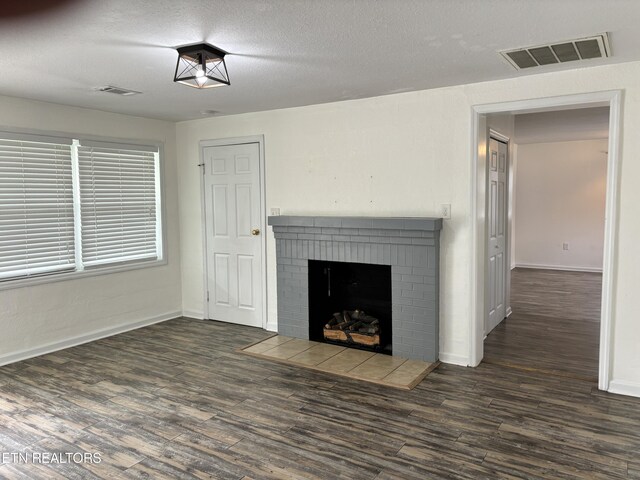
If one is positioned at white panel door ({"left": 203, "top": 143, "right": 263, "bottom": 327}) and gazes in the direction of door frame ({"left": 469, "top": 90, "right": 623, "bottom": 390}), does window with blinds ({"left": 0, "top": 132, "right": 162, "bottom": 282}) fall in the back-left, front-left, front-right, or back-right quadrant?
back-right

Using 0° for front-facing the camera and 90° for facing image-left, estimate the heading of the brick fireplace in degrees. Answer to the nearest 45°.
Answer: approximately 45°

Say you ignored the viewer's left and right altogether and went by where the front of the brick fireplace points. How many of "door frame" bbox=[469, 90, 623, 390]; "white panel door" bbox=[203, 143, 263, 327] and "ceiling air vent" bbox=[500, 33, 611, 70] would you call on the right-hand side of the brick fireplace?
1

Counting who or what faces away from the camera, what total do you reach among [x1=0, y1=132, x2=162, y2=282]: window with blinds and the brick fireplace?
0

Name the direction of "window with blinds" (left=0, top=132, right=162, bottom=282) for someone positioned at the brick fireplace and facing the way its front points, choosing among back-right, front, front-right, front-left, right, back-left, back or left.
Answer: front-right

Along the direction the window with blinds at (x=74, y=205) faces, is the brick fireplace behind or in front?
in front

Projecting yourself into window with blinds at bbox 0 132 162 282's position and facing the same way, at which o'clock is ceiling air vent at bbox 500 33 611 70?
The ceiling air vent is roughly at 12 o'clock from the window with blinds.

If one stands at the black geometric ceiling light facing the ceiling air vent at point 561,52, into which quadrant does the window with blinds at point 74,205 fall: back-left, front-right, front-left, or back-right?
back-left

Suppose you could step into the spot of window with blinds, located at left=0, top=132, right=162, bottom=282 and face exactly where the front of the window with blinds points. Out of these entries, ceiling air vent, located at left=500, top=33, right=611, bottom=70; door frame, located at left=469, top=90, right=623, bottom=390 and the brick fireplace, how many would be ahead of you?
3

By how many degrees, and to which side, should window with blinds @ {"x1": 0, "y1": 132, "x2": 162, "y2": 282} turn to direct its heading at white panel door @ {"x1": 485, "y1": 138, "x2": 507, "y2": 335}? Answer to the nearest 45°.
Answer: approximately 45° to its left

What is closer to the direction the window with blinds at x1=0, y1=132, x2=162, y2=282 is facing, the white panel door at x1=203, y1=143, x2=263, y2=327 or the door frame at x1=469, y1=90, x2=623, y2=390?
the door frame

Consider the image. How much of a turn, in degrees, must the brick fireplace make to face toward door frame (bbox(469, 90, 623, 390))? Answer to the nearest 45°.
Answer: approximately 90° to its left

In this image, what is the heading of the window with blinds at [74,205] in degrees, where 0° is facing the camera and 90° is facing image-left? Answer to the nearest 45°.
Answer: approximately 315°

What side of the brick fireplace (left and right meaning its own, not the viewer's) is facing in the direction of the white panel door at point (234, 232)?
right

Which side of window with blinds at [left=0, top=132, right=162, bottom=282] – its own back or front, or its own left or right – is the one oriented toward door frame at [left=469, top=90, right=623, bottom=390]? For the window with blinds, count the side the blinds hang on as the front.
front
